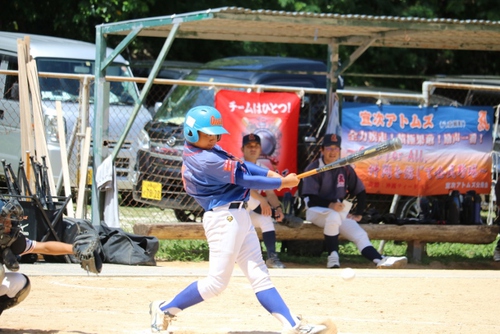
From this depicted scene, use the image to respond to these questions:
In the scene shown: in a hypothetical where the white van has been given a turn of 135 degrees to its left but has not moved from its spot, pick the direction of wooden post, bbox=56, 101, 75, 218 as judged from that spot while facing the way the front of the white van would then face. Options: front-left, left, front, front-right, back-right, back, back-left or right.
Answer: back

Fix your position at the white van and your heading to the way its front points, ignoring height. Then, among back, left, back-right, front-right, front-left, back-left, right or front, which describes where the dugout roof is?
front

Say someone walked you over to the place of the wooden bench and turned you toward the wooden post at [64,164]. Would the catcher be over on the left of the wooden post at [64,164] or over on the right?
left

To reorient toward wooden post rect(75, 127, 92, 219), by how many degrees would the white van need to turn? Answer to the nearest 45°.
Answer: approximately 45° to its right

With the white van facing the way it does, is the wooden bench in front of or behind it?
in front

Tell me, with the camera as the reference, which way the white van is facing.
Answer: facing the viewer and to the right of the viewer

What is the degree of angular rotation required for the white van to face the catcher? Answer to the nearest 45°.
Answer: approximately 45° to its right

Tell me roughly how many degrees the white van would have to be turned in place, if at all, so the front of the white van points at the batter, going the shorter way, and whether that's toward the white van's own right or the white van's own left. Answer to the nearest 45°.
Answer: approximately 45° to the white van's own right

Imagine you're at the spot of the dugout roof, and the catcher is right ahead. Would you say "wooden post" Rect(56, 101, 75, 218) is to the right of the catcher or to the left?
right
